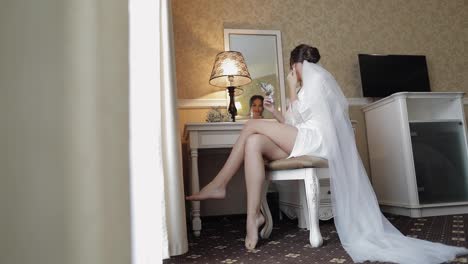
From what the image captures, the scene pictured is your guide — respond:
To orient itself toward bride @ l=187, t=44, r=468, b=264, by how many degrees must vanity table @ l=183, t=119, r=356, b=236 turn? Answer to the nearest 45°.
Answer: approximately 45° to its left

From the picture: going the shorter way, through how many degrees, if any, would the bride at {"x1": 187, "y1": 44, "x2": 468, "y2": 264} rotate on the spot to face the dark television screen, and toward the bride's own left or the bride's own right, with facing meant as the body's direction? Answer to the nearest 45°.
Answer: approximately 135° to the bride's own right

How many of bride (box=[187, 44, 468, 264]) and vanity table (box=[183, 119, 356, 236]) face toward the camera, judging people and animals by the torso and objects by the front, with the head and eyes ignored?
1

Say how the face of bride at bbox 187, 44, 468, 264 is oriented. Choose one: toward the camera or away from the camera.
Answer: away from the camera

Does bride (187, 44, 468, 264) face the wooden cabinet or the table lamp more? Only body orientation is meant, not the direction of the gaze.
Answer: the table lamp

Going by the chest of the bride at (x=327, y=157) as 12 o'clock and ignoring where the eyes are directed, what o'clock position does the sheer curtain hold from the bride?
The sheer curtain is roughly at 10 o'clock from the bride.

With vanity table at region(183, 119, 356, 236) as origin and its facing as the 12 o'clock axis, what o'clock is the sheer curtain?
The sheer curtain is roughly at 12 o'clock from the vanity table.

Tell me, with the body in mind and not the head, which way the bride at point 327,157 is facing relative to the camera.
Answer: to the viewer's left

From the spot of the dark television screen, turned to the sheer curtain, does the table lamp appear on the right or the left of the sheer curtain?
right

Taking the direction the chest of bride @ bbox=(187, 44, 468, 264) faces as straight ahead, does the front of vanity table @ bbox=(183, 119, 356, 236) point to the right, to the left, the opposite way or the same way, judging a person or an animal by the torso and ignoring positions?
to the left

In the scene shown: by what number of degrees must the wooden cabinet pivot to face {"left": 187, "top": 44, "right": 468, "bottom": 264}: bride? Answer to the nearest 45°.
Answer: approximately 45° to its right

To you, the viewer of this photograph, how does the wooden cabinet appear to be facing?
facing the viewer and to the right of the viewer

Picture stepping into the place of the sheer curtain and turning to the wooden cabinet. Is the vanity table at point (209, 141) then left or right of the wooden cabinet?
left
